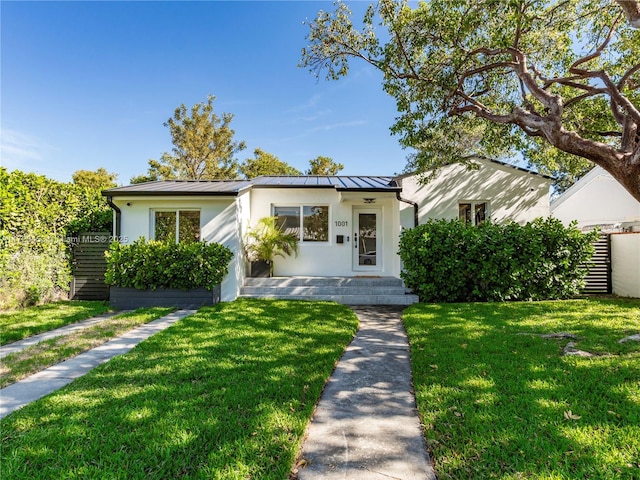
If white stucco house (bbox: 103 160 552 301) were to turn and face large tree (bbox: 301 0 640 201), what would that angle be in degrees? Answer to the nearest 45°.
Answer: approximately 45° to its left

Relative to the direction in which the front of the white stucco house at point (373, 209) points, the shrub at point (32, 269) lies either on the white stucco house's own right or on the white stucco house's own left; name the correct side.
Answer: on the white stucco house's own right

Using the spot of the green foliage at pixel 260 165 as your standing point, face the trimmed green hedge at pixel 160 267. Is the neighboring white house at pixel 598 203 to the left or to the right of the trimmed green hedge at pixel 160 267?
left

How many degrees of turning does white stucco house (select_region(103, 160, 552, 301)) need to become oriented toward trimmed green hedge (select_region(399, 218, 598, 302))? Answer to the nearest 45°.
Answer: approximately 45° to its left

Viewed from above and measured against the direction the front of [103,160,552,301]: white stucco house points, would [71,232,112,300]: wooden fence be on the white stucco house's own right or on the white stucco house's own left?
on the white stucco house's own right

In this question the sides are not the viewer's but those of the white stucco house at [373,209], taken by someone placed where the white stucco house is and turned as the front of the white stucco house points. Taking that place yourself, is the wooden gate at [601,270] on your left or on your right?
on your left

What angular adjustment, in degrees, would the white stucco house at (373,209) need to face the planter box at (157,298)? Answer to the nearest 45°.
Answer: approximately 45° to its right

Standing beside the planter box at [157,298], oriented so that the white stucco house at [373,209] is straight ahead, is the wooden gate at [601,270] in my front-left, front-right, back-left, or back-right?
front-right

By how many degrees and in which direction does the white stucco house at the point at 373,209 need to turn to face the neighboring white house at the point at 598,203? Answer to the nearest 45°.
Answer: approximately 135° to its left

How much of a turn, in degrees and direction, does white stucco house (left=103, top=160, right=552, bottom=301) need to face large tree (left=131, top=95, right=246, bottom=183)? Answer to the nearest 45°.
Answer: approximately 135° to its right

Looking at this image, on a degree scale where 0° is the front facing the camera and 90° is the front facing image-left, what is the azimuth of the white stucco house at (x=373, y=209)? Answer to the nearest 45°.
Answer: approximately 0°
